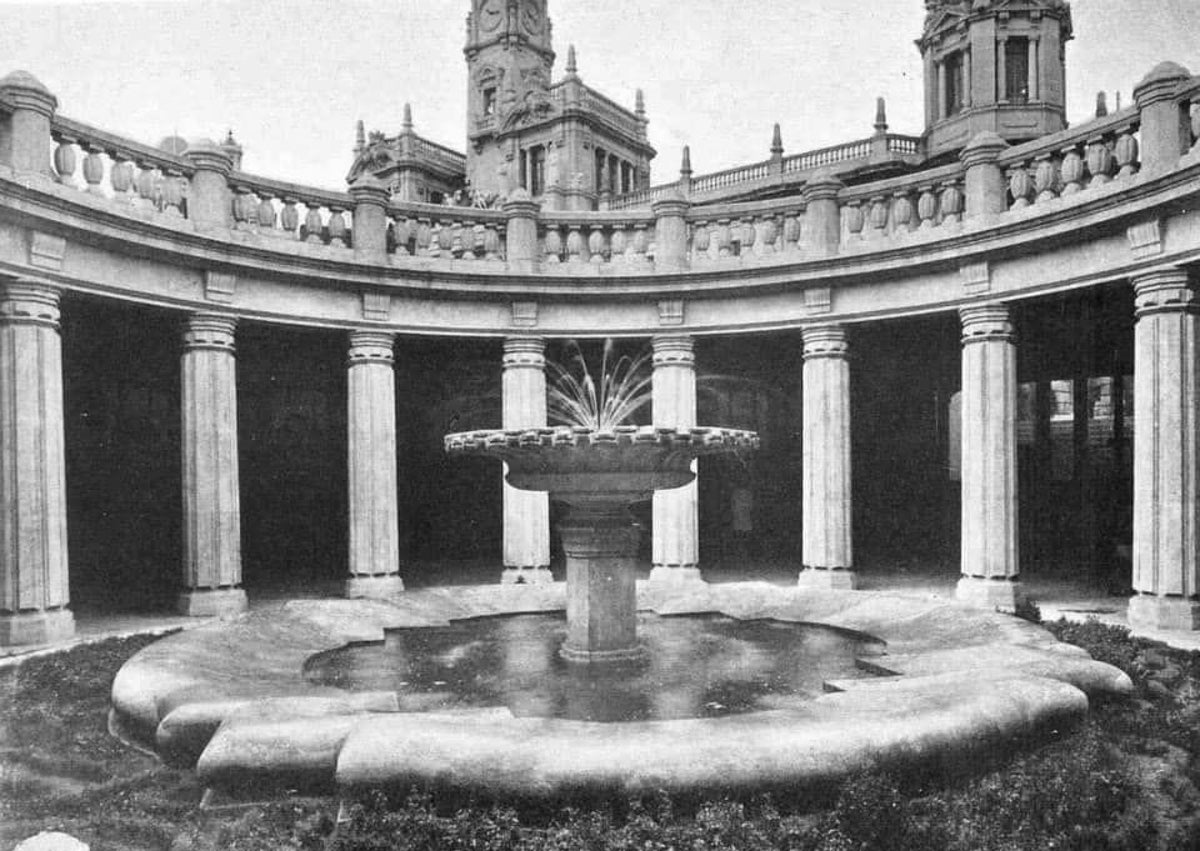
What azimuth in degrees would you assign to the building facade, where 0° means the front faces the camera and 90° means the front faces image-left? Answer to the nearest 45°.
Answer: approximately 0°

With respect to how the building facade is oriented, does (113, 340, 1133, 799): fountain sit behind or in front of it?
in front

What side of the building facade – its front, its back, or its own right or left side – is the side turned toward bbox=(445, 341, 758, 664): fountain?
front
